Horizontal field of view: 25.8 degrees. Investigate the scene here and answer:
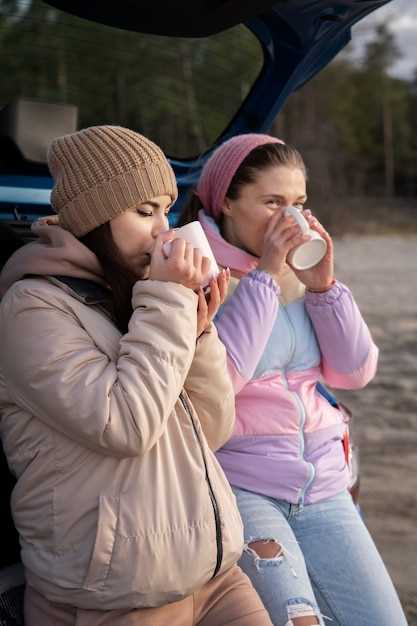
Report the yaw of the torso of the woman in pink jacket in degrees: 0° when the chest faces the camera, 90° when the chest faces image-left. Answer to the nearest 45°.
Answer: approximately 315°

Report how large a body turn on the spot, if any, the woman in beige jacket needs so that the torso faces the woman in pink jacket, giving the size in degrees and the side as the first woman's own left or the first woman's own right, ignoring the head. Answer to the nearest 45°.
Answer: approximately 90° to the first woman's own left

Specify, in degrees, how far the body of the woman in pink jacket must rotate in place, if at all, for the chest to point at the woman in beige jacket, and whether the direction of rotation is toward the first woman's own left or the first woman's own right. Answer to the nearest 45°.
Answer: approximately 90° to the first woman's own right

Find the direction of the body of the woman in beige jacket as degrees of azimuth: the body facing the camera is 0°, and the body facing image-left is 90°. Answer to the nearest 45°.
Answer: approximately 315°
